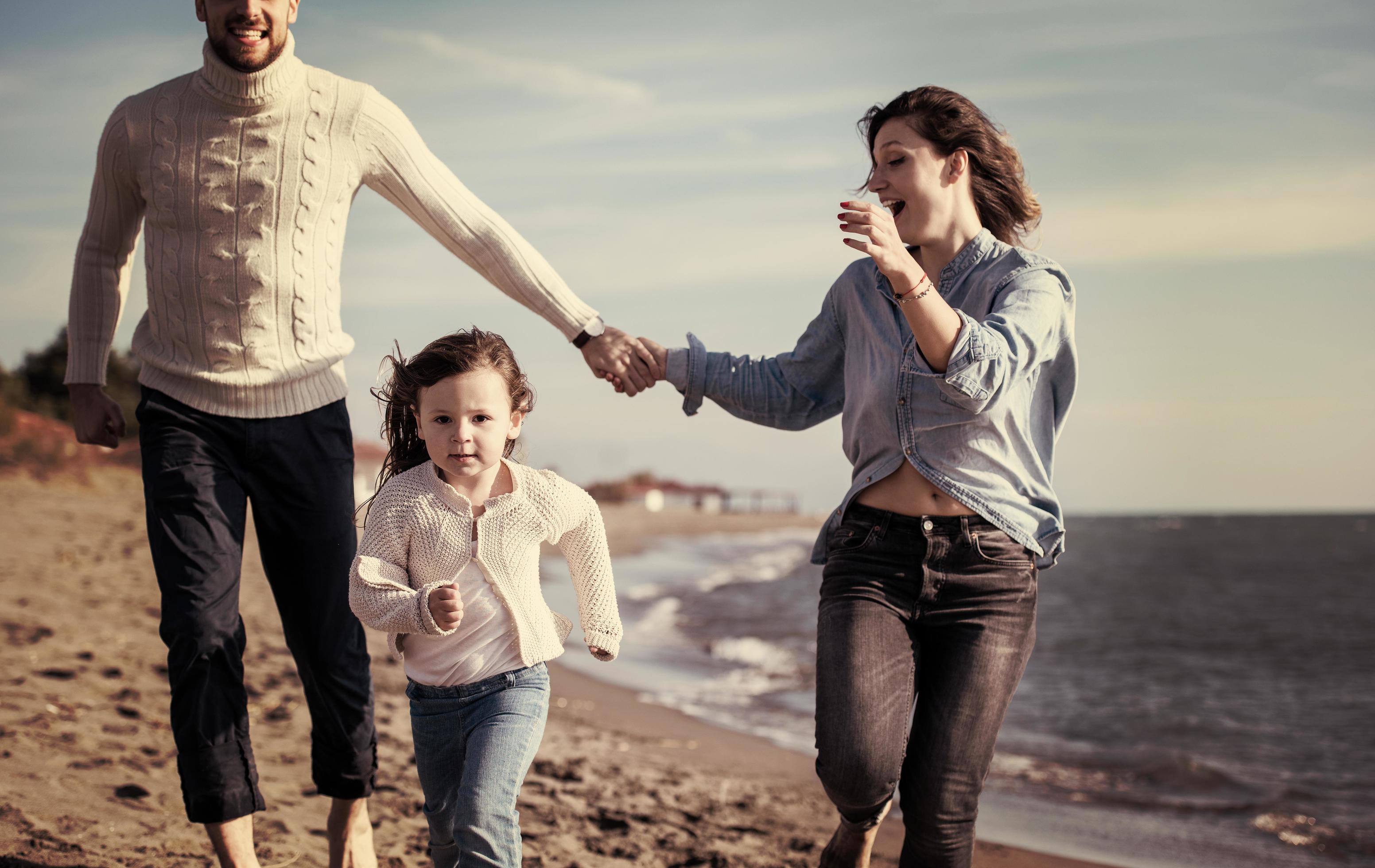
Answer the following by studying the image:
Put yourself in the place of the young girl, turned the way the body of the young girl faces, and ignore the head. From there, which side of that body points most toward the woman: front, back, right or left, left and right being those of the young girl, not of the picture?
left

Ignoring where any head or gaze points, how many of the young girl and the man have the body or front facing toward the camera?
2

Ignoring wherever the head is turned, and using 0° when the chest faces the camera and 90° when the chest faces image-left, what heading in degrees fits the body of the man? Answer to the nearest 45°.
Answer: approximately 0°

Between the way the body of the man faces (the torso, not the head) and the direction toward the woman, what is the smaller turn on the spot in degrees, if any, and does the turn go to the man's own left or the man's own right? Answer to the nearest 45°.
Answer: approximately 90° to the man's own left
